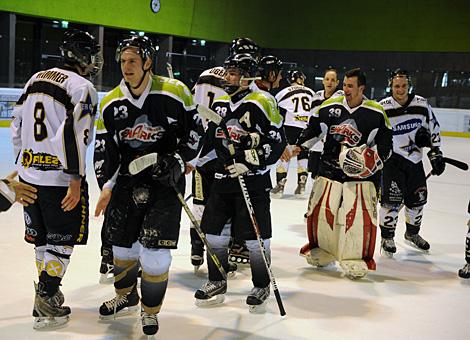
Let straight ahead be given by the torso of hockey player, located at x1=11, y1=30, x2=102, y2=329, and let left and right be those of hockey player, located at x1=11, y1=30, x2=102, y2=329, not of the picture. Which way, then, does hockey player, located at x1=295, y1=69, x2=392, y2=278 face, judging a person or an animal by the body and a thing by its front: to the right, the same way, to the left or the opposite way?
the opposite way

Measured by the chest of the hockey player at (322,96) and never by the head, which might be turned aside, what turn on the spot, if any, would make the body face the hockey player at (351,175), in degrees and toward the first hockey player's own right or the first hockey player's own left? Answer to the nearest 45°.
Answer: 0° — they already face them

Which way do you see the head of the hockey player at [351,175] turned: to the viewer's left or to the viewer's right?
to the viewer's left

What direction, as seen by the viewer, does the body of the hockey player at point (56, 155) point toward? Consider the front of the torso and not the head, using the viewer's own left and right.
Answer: facing away from the viewer and to the right of the viewer

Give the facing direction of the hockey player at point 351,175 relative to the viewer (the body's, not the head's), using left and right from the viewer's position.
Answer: facing the viewer

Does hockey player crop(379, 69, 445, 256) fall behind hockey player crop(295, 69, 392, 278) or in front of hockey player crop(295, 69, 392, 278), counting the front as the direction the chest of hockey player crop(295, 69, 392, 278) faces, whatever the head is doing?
behind

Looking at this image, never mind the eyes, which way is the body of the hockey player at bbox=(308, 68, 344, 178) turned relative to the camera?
toward the camera

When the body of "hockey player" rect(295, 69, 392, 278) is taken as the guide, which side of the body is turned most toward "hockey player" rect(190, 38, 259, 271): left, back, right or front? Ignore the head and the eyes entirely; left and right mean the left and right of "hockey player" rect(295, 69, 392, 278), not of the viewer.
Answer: right

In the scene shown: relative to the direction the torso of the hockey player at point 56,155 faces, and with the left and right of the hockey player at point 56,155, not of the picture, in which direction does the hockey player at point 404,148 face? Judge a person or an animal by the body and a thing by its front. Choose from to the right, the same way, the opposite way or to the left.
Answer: the opposite way

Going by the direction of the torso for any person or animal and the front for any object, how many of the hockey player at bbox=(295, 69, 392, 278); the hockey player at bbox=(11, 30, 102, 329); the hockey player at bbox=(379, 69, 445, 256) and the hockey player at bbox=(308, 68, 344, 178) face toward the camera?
3
